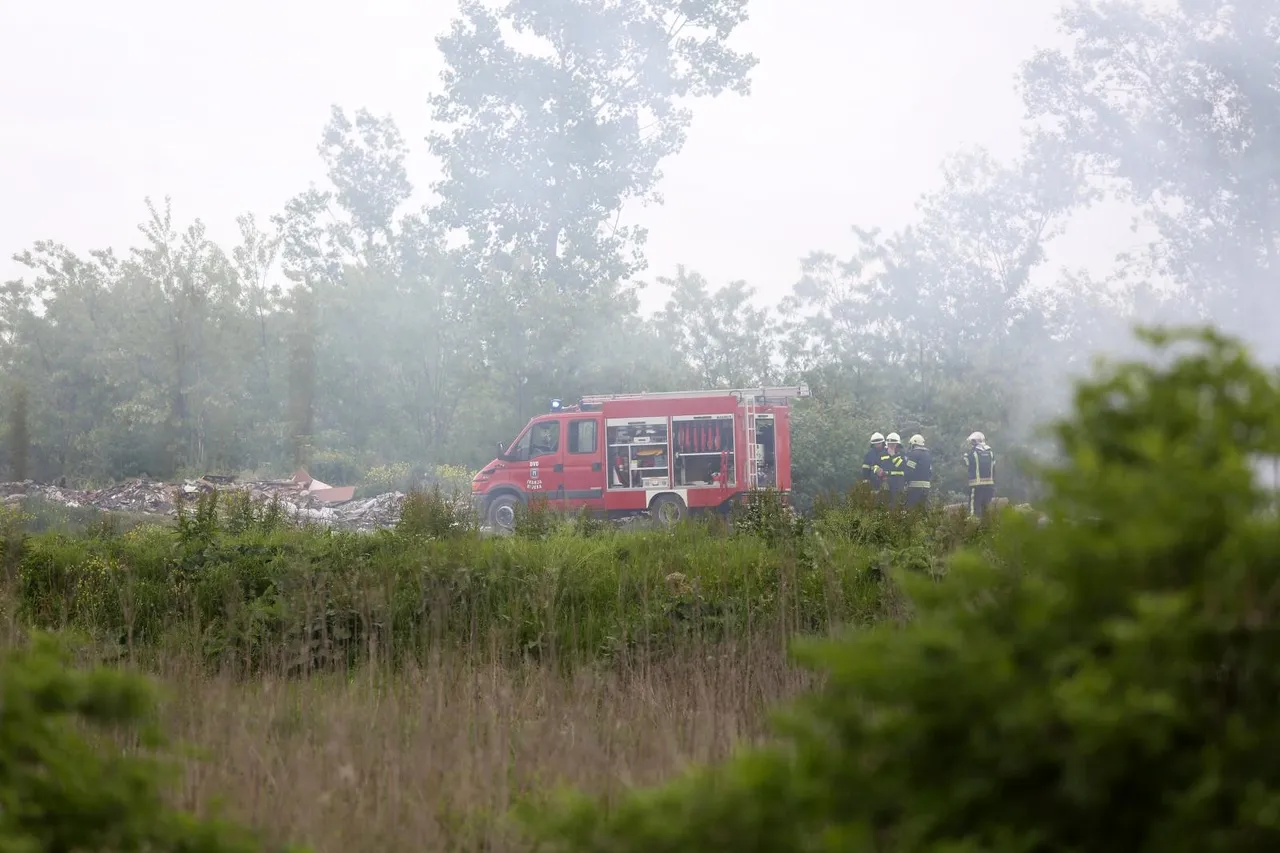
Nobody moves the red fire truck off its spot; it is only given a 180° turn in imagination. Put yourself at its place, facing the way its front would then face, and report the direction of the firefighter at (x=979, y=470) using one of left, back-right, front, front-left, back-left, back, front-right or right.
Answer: front-right

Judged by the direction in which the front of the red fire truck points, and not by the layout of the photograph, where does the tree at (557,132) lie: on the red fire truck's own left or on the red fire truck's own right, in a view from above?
on the red fire truck's own right

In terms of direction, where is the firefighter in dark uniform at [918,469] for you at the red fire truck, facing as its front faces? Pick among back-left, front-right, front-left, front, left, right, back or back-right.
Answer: back-left

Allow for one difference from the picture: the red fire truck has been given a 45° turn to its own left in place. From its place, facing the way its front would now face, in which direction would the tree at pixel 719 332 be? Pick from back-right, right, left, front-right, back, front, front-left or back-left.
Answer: back-right

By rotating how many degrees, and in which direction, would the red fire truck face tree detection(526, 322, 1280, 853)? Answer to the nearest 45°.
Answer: approximately 90° to its left

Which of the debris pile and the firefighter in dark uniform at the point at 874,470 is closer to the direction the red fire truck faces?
the debris pile

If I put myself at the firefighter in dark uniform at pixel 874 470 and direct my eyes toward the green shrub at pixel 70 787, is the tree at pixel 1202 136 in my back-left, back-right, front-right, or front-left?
back-left

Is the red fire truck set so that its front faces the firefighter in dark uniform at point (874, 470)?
no

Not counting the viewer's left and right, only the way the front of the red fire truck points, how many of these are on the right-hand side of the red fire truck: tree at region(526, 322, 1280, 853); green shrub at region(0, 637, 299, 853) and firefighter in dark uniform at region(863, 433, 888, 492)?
0

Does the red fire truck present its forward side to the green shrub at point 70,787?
no

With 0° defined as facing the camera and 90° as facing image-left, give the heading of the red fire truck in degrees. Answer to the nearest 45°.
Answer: approximately 90°

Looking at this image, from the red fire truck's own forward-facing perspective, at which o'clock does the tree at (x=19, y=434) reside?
The tree is roughly at 1 o'clock from the red fire truck.

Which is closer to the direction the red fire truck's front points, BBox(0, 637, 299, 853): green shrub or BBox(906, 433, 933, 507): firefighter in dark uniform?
the green shrub

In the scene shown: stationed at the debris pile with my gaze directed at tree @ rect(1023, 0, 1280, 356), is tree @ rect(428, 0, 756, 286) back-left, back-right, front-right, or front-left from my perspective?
front-left
